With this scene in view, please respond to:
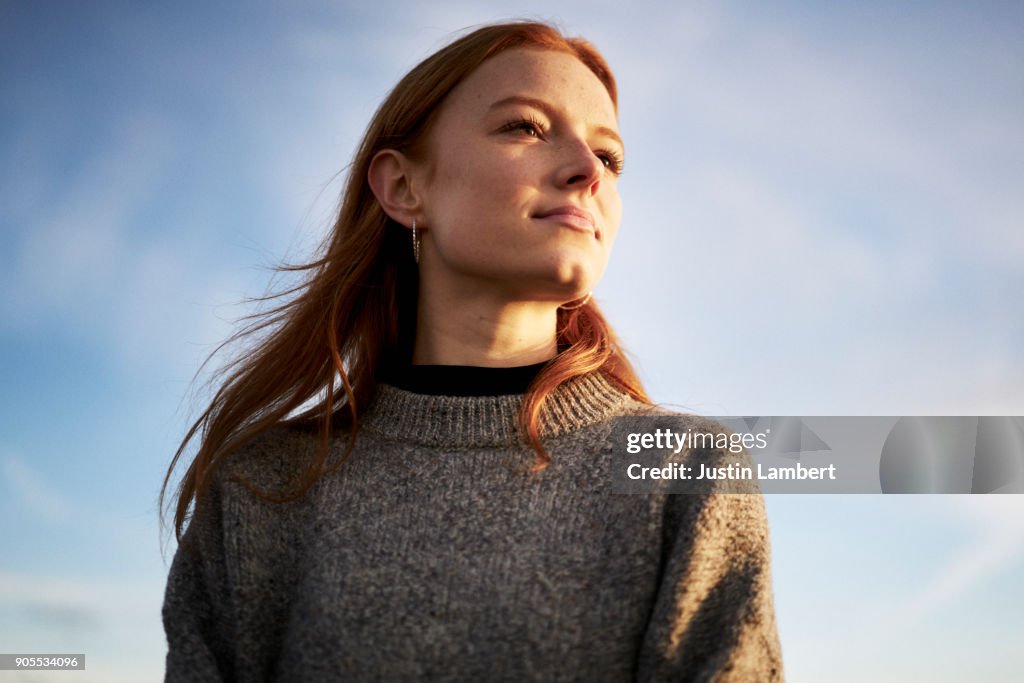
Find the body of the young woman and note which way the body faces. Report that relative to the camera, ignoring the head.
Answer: toward the camera

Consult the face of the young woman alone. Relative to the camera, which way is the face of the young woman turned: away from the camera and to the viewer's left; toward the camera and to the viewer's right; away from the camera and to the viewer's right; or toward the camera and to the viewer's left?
toward the camera and to the viewer's right
